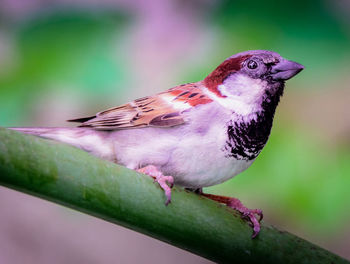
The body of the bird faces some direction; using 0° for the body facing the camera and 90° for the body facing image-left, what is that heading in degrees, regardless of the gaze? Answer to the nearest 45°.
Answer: approximately 270°
